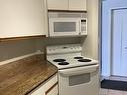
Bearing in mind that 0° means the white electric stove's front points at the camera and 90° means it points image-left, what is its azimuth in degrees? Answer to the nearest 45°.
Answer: approximately 315°

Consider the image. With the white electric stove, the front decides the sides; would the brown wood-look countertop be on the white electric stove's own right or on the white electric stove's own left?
on the white electric stove's own right
